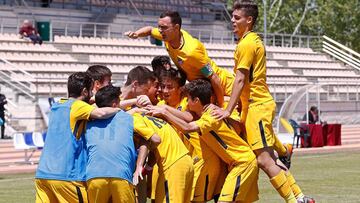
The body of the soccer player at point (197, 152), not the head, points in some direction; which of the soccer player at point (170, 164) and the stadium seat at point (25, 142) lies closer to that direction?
the soccer player

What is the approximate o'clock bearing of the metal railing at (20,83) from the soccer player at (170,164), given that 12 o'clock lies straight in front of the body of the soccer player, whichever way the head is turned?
The metal railing is roughly at 1 o'clock from the soccer player.

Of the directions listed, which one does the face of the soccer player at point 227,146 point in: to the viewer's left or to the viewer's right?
to the viewer's left

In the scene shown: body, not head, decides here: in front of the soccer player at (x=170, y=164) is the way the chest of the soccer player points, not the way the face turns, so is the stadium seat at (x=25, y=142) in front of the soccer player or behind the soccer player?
in front

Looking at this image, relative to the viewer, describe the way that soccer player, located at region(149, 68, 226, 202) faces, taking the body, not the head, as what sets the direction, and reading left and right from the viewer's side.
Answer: facing the viewer and to the left of the viewer

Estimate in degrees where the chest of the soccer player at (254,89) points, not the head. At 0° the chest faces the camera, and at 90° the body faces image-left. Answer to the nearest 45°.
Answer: approximately 90°

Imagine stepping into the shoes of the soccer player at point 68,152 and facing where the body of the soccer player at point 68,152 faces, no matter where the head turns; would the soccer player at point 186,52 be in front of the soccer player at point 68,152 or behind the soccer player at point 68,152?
in front

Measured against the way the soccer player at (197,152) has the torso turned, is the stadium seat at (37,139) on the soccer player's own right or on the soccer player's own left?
on the soccer player's own right

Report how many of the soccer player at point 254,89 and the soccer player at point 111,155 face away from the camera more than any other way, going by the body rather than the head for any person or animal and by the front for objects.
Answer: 1

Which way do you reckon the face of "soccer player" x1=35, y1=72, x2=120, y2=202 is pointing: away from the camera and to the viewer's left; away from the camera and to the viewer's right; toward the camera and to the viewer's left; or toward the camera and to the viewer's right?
away from the camera and to the viewer's right

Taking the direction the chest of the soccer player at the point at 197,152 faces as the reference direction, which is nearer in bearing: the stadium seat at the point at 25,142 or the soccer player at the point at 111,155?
the soccer player

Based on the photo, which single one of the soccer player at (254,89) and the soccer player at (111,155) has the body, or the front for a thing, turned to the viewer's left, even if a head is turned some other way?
the soccer player at (254,89)

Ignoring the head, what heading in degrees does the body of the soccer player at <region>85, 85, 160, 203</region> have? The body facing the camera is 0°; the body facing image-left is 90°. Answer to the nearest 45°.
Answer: approximately 180°

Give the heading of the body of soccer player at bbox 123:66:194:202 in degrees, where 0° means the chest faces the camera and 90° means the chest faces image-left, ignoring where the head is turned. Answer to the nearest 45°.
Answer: approximately 135°
